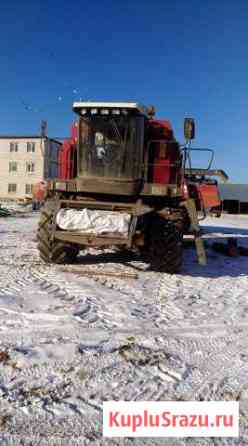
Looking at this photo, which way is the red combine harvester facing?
toward the camera

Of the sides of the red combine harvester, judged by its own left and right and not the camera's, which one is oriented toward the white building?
back
